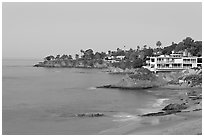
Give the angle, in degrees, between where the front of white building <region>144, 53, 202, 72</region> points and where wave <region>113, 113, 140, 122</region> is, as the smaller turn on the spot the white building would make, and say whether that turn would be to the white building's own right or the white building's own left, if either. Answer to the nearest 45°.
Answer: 0° — it already faces it

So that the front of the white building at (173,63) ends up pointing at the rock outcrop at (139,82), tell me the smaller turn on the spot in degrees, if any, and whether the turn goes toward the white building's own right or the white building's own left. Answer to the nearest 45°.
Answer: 0° — it already faces it

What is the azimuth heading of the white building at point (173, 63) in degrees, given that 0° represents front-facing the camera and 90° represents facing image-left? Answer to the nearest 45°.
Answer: approximately 0°
